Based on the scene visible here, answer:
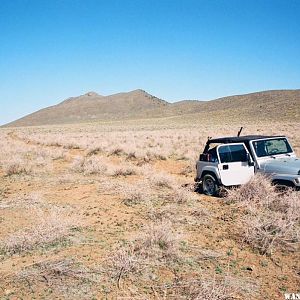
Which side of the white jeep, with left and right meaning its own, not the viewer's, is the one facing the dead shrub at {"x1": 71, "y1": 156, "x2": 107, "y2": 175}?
back

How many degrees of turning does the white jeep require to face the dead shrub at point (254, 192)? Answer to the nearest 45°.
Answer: approximately 45° to its right

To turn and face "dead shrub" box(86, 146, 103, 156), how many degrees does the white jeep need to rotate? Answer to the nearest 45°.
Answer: approximately 180°

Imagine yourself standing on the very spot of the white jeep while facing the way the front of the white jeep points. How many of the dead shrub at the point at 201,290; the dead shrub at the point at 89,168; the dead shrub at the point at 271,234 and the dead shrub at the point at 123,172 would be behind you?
2

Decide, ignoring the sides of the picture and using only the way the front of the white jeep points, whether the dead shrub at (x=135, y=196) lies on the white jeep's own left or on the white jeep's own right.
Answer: on the white jeep's own right

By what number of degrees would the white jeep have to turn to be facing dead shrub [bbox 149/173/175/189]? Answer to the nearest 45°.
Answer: approximately 180°

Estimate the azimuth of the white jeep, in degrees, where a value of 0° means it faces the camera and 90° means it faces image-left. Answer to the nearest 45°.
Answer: approximately 315°

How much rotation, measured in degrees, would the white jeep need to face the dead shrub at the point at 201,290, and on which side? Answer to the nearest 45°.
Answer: approximately 45° to its right

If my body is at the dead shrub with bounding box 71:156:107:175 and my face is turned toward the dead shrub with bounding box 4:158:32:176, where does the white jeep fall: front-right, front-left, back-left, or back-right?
back-left
